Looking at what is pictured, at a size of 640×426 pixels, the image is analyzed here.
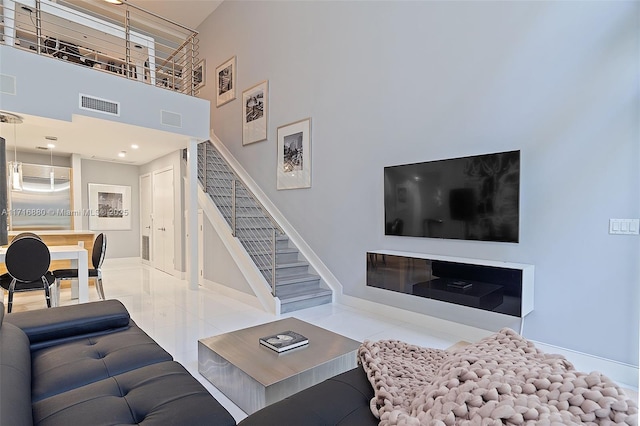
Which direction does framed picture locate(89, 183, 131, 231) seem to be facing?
toward the camera

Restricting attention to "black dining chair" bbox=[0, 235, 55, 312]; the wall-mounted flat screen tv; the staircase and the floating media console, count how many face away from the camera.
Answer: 1

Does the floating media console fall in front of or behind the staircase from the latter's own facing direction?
in front

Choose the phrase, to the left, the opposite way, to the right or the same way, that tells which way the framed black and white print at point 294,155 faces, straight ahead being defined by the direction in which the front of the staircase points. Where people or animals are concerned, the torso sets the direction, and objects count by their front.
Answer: to the right

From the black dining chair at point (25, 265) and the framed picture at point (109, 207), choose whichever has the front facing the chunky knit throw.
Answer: the framed picture

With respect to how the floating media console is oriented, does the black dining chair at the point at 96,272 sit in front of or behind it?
in front

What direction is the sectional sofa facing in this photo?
to the viewer's right

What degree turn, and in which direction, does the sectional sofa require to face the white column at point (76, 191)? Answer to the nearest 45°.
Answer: approximately 90° to its left

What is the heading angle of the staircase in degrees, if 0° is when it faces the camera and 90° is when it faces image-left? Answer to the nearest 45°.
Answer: approximately 315°

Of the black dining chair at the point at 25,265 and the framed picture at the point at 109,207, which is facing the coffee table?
the framed picture

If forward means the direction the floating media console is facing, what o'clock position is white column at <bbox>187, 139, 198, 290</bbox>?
The white column is roughly at 2 o'clock from the floating media console.

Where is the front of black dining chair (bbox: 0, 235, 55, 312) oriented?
away from the camera

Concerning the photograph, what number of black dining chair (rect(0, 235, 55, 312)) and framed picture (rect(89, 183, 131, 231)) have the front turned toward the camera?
1

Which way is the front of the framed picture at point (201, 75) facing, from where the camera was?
facing the viewer and to the left of the viewer

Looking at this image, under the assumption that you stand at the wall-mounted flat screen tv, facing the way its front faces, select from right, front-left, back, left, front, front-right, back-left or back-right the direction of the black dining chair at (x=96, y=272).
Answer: front-right

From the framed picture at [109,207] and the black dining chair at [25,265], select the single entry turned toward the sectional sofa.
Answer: the framed picture

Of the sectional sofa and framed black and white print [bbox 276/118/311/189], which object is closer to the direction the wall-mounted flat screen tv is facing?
the sectional sofa

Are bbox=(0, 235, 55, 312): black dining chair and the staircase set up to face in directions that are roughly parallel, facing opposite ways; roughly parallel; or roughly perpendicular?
roughly parallel, facing opposite ways
